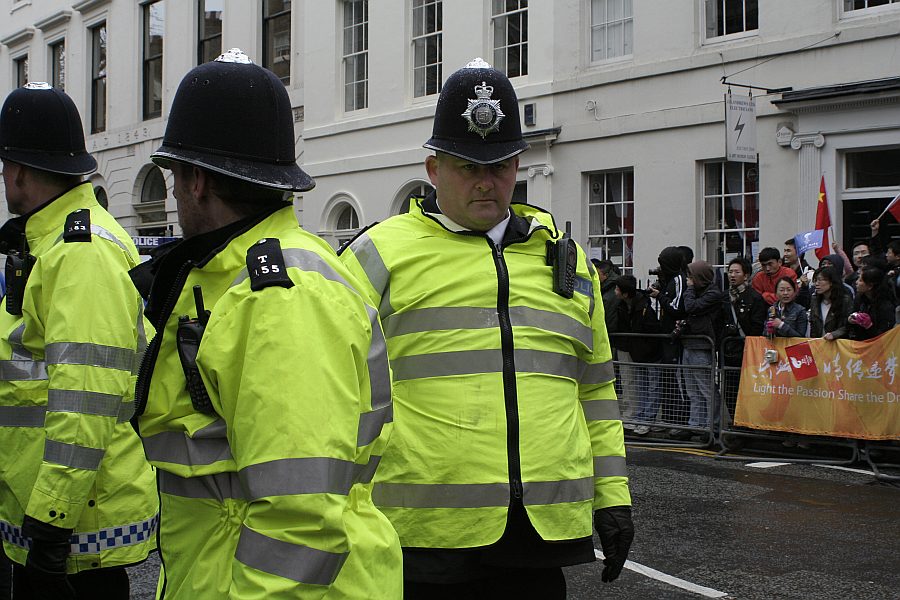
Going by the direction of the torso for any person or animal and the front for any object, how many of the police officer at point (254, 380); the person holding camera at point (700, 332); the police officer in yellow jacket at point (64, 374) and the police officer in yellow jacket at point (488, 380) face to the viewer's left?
3

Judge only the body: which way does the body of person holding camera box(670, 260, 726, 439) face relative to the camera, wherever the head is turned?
to the viewer's left

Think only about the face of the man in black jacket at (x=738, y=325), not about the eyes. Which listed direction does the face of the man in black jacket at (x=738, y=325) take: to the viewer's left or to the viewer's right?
to the viewer's left

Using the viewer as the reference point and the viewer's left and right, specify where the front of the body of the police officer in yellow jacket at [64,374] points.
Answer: facing to the left of the viewer

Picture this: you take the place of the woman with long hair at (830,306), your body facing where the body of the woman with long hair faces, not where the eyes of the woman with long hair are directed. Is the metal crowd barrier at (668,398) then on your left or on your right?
on your right

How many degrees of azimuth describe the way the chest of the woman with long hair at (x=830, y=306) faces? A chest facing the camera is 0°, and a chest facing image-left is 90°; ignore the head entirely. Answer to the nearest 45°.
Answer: approximately 45°

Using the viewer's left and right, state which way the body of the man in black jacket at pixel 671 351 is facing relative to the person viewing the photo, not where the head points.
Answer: facing to the left of the viewer

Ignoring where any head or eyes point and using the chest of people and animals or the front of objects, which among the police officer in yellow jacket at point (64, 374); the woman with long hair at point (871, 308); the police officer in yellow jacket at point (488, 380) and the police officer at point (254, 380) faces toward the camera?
the police officer in yellow jacket at point (488, 380)
